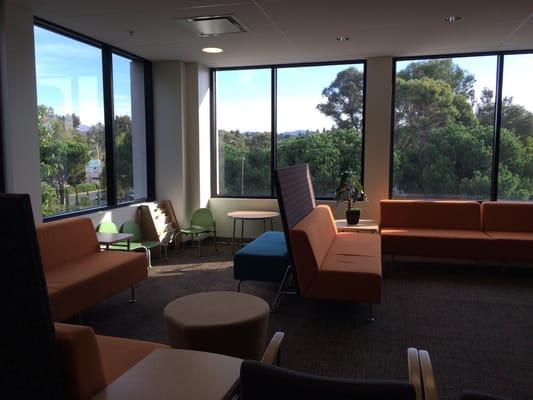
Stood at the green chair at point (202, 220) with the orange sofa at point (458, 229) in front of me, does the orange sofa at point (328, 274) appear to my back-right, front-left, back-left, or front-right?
front-right

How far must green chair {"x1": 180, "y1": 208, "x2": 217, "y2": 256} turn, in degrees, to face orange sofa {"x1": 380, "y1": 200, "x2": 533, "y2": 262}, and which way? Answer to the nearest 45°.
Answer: approximately 90° to its left

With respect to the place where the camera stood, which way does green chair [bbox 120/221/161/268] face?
facing the viewer and to the right of the viewer

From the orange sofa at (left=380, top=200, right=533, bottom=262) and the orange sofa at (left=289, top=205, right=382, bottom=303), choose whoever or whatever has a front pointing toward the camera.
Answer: the orange sofa at (left=380, top=200, right=533, bottom=262)

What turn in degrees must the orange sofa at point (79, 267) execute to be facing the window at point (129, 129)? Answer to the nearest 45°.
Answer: approximately 135° to its left

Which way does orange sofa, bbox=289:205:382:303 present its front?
to the viewer's right

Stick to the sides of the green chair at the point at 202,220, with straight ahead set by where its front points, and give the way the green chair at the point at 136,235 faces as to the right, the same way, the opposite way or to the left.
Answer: to the left

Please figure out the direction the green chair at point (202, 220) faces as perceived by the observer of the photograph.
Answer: facing the viewer and to the left of the viewer

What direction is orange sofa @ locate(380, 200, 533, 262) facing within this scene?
toward the camera

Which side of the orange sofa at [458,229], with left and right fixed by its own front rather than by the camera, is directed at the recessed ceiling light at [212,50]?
right

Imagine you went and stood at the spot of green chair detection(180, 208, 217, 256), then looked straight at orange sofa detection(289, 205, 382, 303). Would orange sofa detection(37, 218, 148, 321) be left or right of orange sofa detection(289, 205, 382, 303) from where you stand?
right

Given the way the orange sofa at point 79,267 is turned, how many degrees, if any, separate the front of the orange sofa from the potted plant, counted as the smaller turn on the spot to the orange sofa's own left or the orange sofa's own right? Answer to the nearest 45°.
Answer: approximately 45° to the orange sofa's own left

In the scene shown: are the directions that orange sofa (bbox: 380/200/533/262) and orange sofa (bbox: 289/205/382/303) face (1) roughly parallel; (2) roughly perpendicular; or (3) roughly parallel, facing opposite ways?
roughly perpendicular
